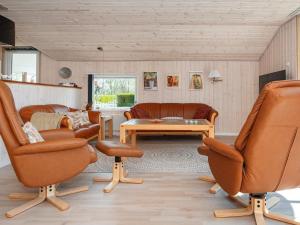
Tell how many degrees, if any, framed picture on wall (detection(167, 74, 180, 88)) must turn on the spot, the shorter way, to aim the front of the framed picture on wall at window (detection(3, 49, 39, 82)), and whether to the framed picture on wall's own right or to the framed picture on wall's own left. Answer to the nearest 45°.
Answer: approximately 90° to the framed picture on wall's own right

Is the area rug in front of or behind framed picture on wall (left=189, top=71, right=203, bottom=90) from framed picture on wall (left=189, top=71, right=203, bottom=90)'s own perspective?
in front

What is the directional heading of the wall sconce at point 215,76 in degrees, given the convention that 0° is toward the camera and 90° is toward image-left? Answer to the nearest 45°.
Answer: approximately 0°

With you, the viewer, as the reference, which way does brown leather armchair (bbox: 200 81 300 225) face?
facing away from the viewer and to the left of the viewer

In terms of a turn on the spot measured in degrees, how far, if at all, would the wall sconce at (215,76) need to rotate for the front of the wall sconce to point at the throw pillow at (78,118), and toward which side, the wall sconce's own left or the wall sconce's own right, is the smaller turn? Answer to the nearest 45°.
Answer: approximately 45° to the wall sconce's own right

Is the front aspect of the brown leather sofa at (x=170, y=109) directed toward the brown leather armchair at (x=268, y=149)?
yes

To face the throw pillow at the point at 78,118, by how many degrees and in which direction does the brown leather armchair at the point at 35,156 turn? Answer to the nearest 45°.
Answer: approximately 90° to its left

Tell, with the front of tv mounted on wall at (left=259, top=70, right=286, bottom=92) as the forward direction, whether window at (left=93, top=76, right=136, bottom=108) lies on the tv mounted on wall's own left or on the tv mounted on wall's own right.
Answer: on the tv mounted on wall's own right

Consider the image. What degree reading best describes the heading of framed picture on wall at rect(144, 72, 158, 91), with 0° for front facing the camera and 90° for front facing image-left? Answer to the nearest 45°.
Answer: approximately 0°
